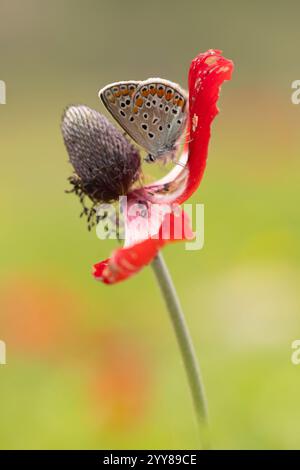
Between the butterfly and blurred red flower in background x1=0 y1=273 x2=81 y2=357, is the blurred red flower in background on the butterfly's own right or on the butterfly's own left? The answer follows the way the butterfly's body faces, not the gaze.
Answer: on the butterfly's own right
